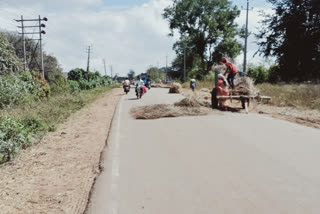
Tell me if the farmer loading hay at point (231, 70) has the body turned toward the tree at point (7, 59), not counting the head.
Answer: yes

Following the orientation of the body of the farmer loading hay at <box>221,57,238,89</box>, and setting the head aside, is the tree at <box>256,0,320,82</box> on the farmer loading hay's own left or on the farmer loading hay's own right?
on the farmer loading hay's own right

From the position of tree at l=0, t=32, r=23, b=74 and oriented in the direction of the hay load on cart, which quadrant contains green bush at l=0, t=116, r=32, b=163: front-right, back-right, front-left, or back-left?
front-right

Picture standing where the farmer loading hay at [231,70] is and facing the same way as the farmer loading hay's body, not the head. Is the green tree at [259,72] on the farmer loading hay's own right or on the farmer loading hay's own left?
on the farmer loading hay's own right

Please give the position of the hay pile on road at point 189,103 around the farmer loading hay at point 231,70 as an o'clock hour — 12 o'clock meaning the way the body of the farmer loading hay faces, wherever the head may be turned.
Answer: The hay pile on road is roughly at 12 o'clock from the farmer loading hay.

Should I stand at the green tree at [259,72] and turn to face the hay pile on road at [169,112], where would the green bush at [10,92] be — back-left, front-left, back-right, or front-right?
front-right

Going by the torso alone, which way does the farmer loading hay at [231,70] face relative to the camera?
to the viewer's left

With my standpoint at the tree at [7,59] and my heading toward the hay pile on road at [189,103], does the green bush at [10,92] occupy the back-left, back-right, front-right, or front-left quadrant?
front-right

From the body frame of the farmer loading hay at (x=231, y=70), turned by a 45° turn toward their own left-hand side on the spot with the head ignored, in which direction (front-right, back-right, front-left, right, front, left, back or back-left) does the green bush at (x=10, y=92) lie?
front-right

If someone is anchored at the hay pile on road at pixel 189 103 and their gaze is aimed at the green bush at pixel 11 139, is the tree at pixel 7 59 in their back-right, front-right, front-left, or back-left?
front-right

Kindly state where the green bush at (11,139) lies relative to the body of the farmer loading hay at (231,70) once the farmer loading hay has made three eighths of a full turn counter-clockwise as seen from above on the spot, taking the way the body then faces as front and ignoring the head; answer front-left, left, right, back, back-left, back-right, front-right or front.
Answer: right

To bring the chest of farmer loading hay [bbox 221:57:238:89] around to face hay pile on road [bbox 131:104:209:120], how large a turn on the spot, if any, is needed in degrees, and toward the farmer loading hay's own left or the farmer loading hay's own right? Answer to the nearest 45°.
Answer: approximately 45° to the farmer loading hay's own left
